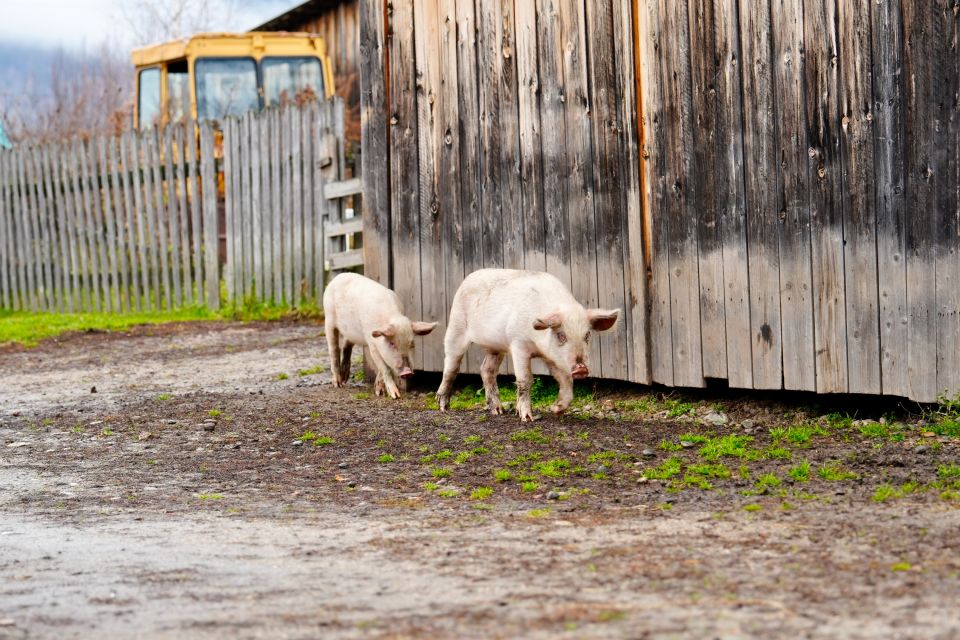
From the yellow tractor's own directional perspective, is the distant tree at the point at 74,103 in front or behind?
behind

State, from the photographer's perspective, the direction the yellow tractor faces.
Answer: facing the viewer and to the right of the viewer

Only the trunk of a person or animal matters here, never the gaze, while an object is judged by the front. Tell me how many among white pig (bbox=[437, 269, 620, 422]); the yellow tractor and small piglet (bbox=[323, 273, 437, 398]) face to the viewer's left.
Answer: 0

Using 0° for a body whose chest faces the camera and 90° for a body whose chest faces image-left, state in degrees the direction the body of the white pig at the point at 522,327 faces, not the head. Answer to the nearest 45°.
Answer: approximately 315°

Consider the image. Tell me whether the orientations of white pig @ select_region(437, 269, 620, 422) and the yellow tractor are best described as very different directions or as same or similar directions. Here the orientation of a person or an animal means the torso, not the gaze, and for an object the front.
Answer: same or similar directions

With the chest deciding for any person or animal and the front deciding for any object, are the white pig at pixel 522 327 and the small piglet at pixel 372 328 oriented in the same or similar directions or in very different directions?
same or similar directions

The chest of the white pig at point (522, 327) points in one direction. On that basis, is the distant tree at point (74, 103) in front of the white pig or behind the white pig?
behind

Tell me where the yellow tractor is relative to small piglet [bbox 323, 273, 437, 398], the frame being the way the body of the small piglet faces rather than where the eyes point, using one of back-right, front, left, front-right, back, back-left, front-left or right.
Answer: back-left

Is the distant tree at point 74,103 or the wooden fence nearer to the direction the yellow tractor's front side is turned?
the wooden fence

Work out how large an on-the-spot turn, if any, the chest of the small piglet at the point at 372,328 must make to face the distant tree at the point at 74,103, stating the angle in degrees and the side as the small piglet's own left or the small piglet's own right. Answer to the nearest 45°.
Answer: approximately 135° to the small piglet's own left

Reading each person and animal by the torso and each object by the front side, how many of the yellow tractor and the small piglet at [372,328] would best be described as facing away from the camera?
0

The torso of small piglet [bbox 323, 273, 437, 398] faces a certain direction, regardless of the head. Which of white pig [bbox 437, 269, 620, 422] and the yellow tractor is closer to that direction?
the white pig
